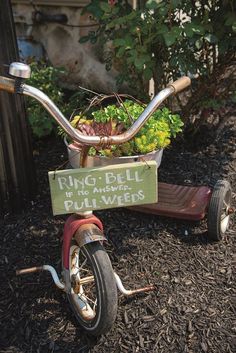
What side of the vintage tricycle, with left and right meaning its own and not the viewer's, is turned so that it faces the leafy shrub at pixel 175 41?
back

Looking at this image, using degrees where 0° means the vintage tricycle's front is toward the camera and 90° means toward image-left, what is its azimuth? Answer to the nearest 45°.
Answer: approximately 45°

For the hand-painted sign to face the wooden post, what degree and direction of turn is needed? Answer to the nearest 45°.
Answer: approximately 135° to its right

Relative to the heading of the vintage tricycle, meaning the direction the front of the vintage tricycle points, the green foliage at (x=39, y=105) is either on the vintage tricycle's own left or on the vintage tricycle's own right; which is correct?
on the vintage tricycle's own right

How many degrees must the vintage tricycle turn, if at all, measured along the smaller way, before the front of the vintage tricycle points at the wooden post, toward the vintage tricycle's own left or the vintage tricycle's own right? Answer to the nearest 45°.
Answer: approximately 90° to the vintage tricycle's own right

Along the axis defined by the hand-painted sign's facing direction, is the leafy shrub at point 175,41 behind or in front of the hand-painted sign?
behind

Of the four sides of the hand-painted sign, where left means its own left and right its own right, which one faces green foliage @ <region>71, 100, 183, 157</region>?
back
